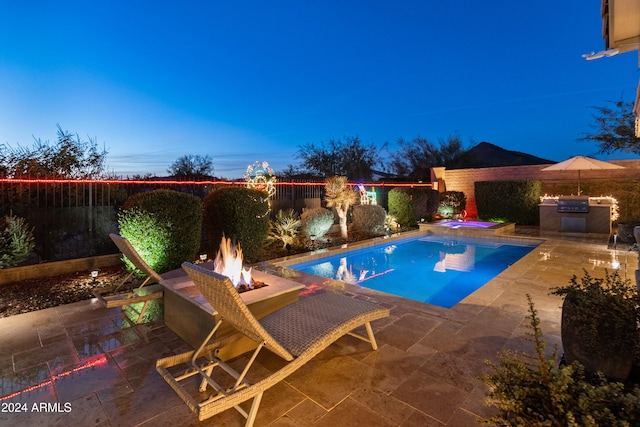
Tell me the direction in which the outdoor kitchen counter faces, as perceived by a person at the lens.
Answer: facing the viewer

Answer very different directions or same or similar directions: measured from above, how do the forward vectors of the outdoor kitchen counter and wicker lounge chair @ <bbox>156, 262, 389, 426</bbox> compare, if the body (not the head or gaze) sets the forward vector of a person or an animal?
very different directions

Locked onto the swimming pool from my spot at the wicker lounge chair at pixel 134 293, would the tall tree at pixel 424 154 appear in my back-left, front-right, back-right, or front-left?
front-left

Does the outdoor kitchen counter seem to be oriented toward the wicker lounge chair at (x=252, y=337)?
yes

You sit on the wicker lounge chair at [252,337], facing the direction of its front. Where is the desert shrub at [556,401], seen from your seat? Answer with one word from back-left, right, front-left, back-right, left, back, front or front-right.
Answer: right

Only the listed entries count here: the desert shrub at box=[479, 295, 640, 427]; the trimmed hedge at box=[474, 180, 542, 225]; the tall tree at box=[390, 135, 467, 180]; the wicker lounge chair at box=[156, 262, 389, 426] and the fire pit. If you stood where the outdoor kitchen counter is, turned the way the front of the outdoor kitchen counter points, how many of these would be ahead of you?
3

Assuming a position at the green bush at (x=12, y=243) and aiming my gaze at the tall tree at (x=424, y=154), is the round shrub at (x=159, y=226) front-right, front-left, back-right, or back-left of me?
front-right

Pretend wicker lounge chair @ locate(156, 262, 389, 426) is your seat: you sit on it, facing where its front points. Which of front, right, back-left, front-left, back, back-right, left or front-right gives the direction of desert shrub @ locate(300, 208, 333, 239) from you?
front-left

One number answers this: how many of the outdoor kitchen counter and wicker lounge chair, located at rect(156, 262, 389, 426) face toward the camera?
1

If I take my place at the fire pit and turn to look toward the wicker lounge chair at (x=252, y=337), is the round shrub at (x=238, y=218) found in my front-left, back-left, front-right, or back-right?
back-left

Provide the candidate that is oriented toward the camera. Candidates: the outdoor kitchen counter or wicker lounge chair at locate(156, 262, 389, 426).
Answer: the outdoor kitchen counter

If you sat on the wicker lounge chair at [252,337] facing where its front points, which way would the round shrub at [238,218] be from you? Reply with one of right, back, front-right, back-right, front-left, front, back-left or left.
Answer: front-left

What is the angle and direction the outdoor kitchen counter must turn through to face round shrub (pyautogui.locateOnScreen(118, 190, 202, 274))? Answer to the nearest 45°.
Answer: approximately 45° to its right
